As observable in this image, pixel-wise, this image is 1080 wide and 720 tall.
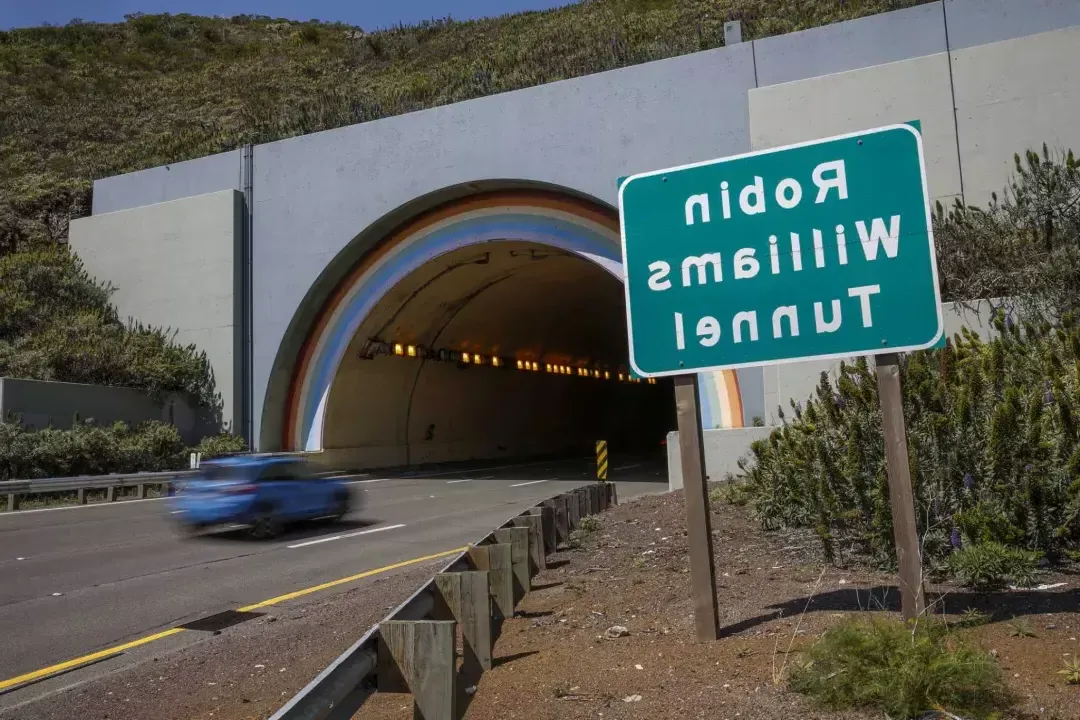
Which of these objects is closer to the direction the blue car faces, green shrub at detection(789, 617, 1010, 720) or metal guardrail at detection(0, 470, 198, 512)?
the metal guardrail

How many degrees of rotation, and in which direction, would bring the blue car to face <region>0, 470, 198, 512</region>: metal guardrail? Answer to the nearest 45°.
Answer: approximately 90° to its left

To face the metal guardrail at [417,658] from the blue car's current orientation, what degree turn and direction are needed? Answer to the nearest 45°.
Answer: approximately 135° to its right

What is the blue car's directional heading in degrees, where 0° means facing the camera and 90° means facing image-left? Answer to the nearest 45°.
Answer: approximately 225°

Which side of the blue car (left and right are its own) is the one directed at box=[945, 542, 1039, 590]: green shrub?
right

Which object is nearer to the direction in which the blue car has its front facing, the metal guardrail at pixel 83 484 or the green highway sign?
the metal guardrail
